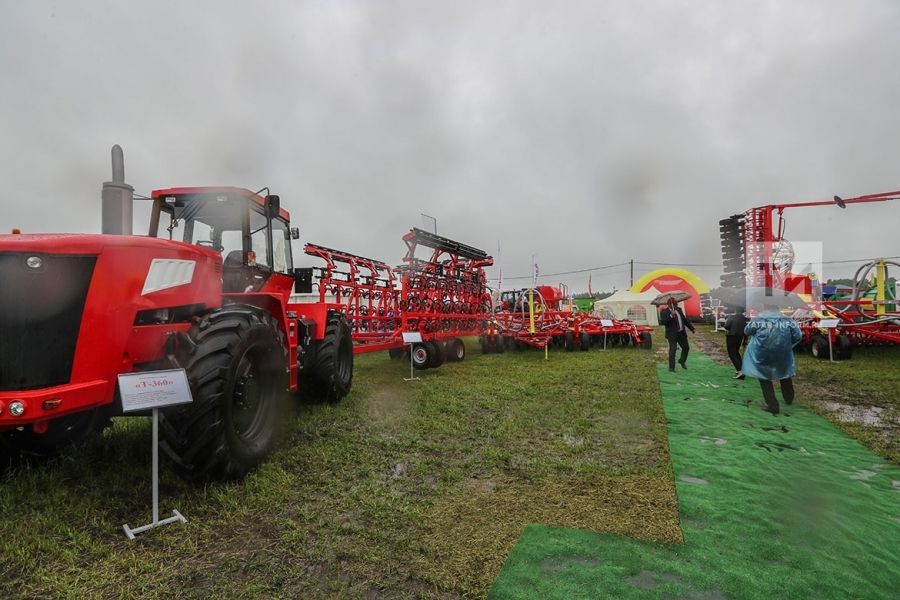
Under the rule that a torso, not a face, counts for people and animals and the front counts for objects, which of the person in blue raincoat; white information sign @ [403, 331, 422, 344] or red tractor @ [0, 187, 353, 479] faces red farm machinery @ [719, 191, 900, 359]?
the person in blue raincoat

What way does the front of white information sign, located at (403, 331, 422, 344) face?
toward the camera

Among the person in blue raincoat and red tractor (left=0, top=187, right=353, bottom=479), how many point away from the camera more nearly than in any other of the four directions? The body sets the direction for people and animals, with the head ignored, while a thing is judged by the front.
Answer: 1

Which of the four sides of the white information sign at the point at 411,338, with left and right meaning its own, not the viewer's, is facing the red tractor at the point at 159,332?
front

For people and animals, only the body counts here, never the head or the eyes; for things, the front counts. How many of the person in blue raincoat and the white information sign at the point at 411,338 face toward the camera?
1

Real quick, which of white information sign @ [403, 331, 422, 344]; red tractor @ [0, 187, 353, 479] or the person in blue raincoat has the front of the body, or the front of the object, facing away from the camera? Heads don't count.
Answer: the person in blue raincoat

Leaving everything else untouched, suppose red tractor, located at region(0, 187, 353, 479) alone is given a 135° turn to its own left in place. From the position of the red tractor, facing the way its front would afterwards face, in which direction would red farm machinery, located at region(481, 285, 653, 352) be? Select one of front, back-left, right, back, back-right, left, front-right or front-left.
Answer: front-left

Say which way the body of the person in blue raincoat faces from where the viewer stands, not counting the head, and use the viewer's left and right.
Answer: facing away from the viewer

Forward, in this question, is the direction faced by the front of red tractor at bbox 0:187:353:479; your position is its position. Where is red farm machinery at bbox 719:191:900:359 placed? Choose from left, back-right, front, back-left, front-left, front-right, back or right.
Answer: back-left

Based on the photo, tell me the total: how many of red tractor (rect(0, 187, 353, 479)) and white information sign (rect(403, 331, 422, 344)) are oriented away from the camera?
0

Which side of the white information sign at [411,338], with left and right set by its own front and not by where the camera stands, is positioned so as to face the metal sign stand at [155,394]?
front

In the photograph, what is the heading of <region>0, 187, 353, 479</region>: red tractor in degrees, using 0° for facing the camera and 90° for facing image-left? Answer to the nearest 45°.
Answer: approximately 45°

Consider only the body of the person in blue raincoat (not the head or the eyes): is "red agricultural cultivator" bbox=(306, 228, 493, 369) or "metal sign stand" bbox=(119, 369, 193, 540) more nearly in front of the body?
the red agricultural cultivator

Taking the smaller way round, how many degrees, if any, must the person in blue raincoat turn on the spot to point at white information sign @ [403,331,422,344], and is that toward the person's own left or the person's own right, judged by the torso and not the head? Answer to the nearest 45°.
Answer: approximately 90° to the person's own left

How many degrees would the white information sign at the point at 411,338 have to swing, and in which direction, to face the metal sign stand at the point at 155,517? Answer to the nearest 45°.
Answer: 0° — it already faces it
